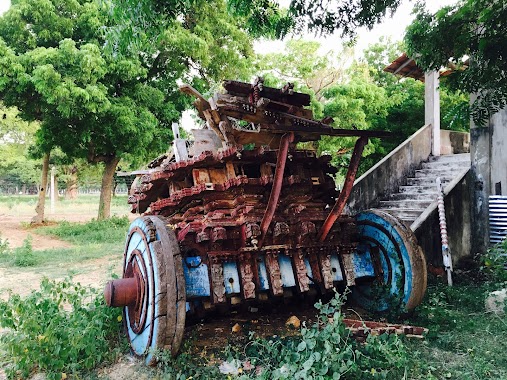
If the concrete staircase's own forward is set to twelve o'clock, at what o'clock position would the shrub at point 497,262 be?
The shrub is roughly at 10 o'clock from the concrete staircase.

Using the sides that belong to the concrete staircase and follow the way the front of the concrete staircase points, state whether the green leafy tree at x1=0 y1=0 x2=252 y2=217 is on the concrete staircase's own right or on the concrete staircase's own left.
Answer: on the concrete staircase's own right

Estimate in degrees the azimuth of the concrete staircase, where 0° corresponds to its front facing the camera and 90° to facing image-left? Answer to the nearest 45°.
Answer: approximately 45°

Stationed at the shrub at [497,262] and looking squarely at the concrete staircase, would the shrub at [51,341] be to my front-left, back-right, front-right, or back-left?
back-left

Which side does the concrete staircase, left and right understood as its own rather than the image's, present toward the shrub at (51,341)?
front
